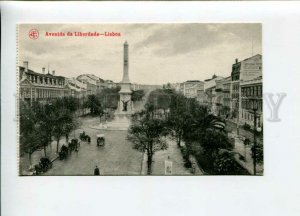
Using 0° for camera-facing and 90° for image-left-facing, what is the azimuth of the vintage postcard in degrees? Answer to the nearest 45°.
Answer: approximately 0°
